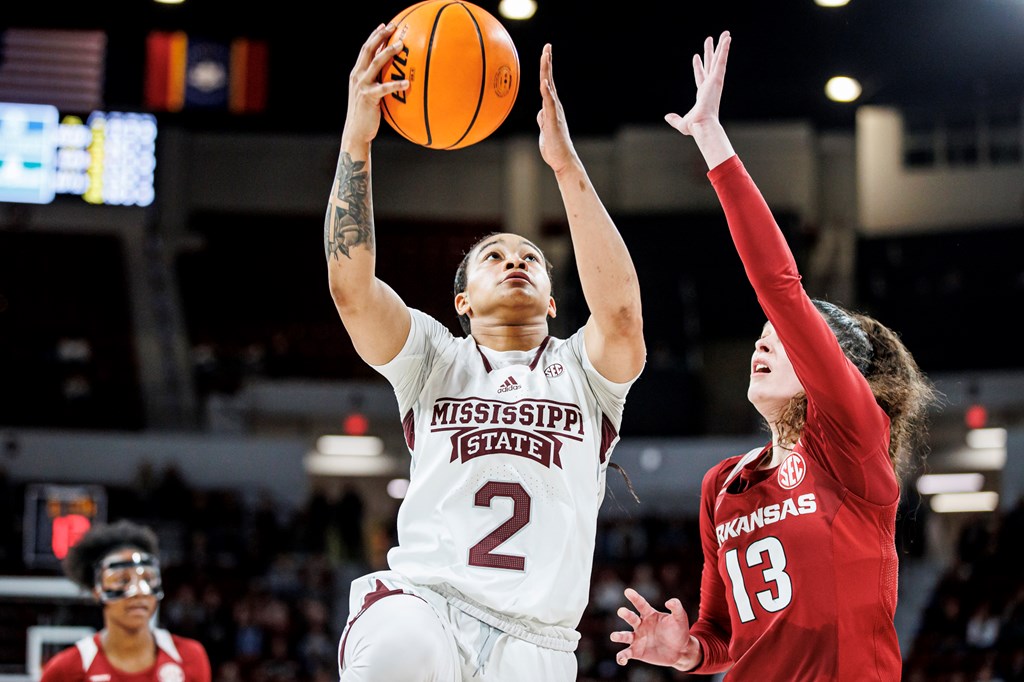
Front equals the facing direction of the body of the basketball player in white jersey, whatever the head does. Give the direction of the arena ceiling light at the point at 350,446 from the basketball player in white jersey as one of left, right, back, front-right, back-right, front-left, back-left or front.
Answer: back

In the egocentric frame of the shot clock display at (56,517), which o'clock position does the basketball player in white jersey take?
The basketball player in white jersey is roughly at 12 o'clock from the shot clock display.

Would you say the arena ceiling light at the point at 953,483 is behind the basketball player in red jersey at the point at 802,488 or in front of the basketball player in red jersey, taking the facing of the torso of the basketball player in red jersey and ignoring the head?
behind

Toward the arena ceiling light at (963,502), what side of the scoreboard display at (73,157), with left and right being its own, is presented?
left

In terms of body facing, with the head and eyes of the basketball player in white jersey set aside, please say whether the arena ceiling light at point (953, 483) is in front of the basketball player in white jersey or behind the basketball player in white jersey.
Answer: behind

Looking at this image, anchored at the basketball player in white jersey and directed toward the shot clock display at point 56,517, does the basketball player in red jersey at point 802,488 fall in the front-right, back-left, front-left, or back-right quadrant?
back-right

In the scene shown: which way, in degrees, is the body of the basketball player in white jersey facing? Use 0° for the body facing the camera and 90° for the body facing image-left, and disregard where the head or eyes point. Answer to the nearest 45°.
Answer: approximately 0°
